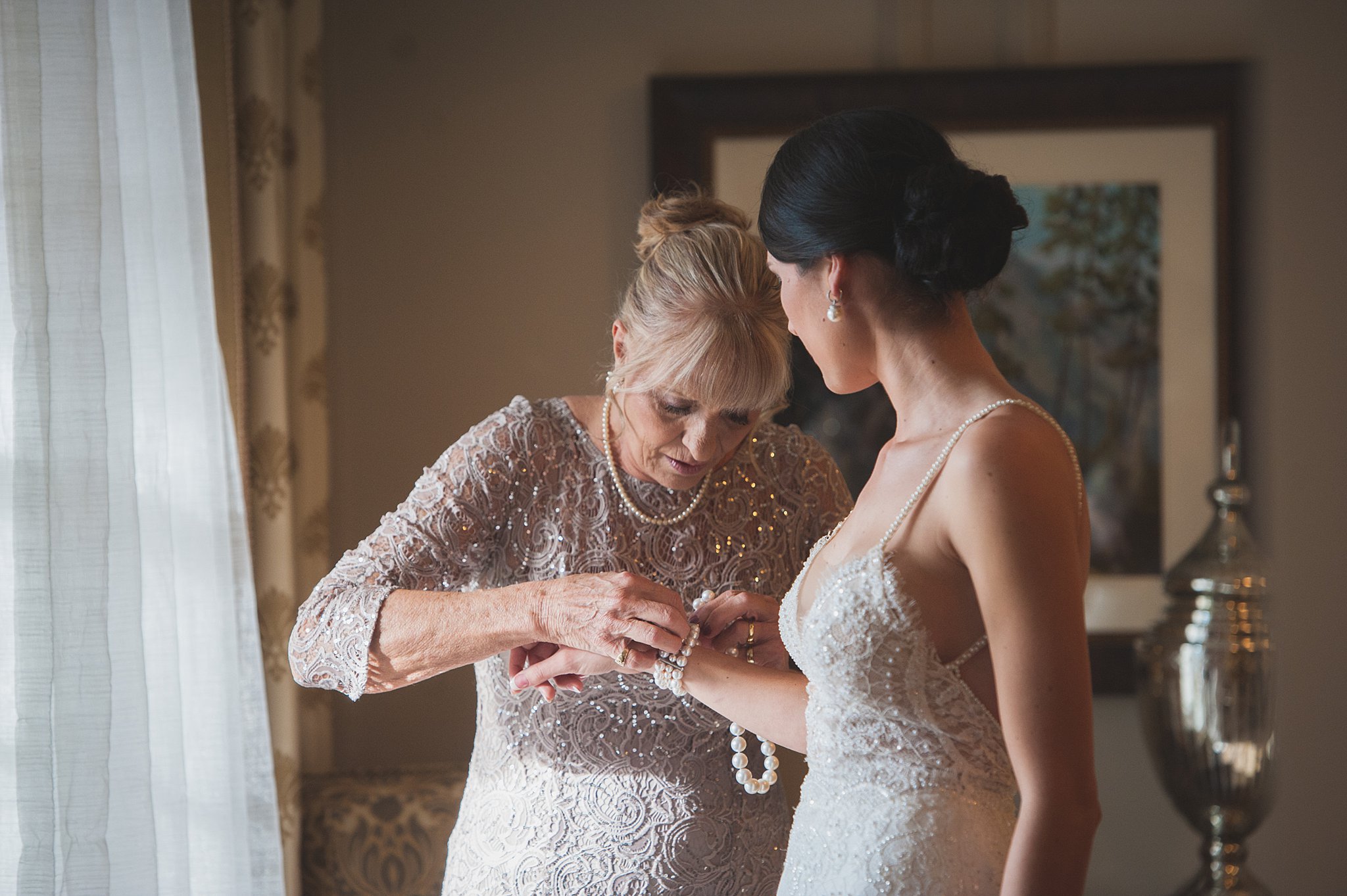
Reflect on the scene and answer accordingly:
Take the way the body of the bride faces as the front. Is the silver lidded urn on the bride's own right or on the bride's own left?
on the bride's own right

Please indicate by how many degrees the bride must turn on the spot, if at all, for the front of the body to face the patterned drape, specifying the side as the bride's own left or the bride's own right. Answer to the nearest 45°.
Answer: approximately 45° to the bride's own right

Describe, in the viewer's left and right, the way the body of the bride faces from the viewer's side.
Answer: facing to the left of the viewer

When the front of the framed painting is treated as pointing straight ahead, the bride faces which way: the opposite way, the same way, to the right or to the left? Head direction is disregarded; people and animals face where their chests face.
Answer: to the right

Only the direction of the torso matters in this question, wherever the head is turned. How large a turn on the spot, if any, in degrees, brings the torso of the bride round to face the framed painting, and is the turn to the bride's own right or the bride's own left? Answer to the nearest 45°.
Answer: approximately 90° to the bride's own right

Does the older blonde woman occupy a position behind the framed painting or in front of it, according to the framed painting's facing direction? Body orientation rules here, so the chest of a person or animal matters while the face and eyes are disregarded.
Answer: in front

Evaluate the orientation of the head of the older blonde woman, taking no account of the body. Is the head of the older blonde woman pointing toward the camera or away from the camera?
toward the camera

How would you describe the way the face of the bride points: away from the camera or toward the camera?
away from the camera

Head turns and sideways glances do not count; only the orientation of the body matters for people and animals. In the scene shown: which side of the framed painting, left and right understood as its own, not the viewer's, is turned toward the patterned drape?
right

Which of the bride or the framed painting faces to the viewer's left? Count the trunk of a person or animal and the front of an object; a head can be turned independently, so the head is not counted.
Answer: the bride

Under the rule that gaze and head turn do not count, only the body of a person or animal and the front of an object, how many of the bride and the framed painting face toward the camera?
1

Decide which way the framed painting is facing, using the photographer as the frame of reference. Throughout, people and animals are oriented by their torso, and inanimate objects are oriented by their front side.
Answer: facing the viewer
